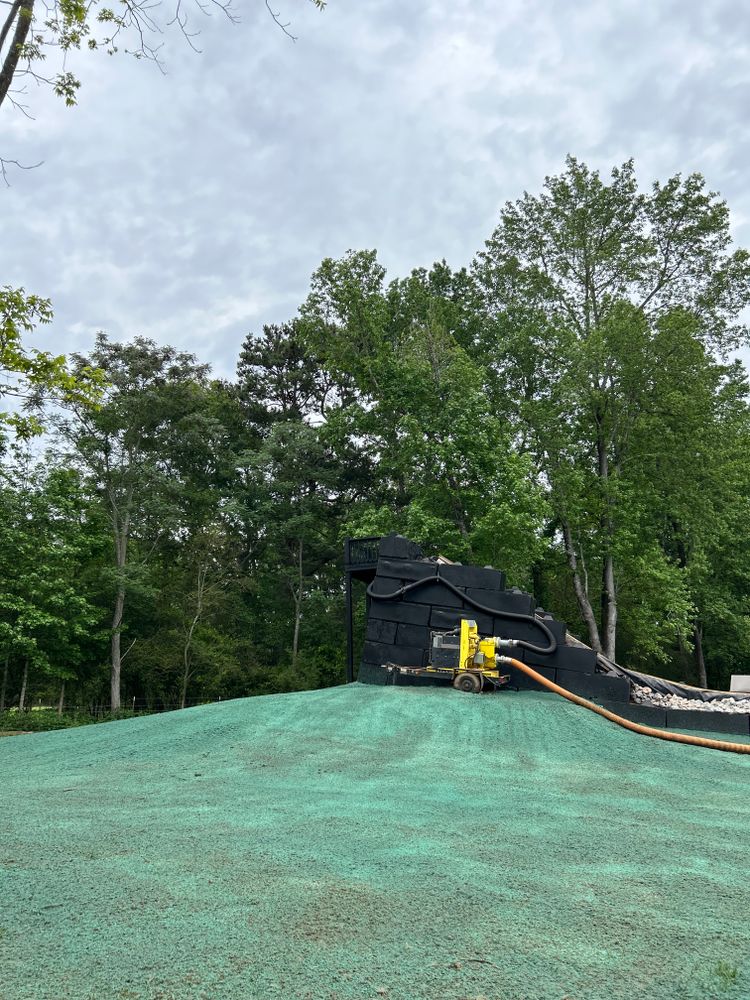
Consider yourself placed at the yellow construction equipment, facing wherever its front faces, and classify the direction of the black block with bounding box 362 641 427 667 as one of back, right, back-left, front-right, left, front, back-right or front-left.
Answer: front-right

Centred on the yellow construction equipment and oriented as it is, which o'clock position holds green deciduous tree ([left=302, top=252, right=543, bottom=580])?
The green deciduous tree is roughly at 3 o'clock from the yellow construction equipment.

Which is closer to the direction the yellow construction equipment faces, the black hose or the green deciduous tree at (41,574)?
the green deciduous tree

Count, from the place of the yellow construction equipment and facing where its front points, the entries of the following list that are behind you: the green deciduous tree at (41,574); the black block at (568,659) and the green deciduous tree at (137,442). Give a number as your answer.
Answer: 1

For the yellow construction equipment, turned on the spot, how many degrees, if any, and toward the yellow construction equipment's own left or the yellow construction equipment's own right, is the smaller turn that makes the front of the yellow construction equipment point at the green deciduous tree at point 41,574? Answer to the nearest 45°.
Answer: approximately 45° to the yellow construction equipment's own right

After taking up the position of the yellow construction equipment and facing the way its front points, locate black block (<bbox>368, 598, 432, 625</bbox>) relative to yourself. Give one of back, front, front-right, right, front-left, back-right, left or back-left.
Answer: front-right

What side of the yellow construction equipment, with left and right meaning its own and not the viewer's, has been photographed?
left

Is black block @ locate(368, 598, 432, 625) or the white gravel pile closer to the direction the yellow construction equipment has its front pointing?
the black block

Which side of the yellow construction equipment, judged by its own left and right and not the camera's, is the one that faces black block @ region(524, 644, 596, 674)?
back
